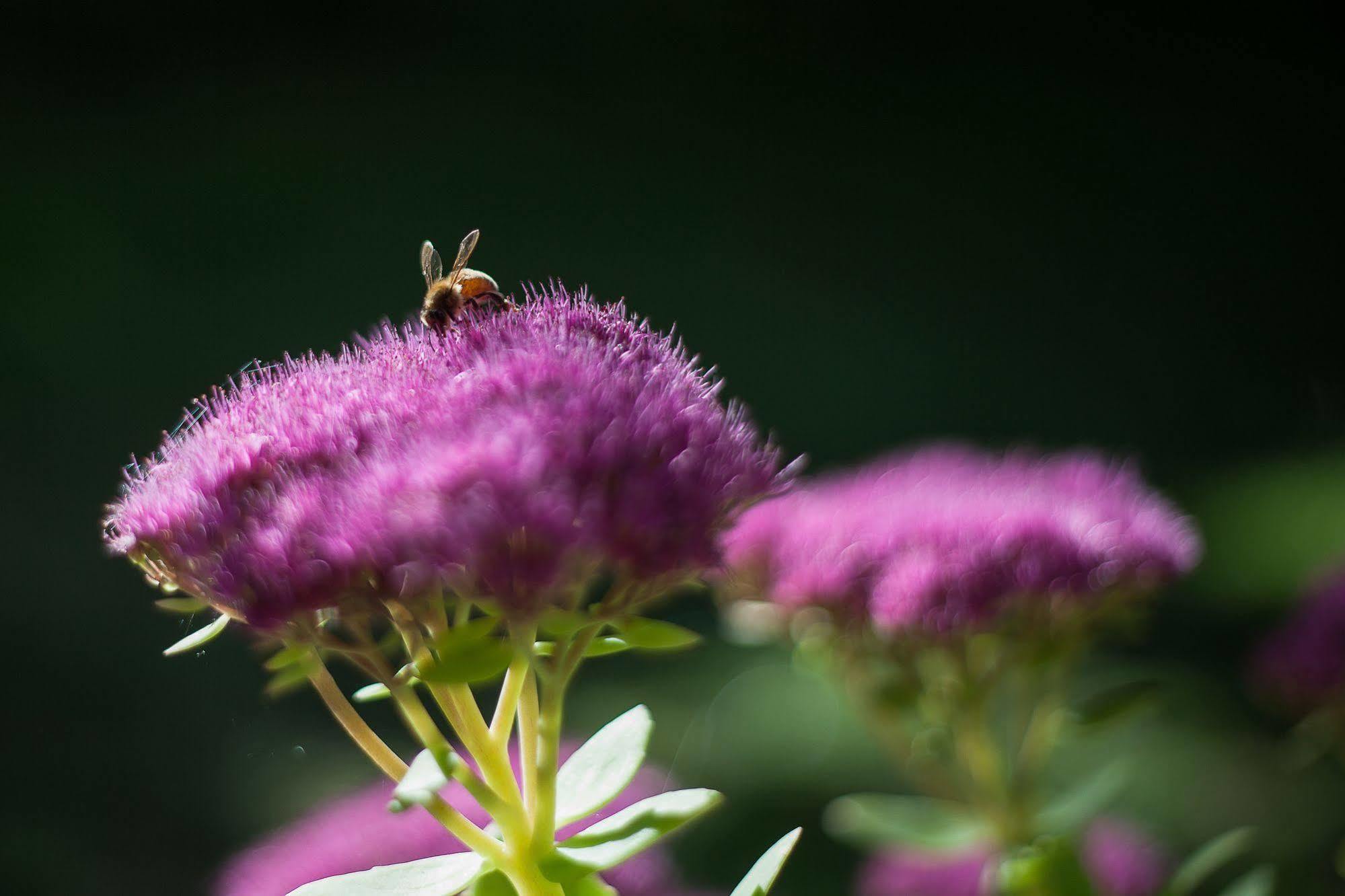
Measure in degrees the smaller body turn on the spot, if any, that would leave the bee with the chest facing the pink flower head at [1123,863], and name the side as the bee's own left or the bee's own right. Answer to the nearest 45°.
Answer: approximately 180°

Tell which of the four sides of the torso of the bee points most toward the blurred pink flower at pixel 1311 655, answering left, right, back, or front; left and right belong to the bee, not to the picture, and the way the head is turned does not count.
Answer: back
